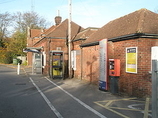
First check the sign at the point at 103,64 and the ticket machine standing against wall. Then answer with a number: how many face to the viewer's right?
0

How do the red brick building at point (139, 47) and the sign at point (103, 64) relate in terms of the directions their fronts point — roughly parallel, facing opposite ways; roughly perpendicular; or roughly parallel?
roughly parallel

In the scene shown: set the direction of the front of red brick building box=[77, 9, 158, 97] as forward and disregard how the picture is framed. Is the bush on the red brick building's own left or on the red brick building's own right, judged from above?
on the red brick building's own right

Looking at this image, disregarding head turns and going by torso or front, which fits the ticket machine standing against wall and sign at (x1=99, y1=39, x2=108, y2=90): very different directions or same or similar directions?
same or similar directions

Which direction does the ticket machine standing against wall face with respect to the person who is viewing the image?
facing the viewer and to the left of the viewer

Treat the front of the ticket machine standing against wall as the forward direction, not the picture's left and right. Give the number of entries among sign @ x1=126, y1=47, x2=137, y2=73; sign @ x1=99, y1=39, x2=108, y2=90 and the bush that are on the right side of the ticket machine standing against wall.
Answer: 2

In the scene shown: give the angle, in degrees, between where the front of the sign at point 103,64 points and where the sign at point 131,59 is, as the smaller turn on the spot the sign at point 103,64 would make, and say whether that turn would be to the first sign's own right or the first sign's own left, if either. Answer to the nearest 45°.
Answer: approximately 90° to the first sign's own left

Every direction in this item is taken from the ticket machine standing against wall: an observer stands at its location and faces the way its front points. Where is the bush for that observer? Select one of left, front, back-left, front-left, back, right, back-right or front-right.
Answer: right

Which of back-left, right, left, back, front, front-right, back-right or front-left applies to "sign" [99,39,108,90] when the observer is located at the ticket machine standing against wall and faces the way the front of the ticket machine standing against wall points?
right
